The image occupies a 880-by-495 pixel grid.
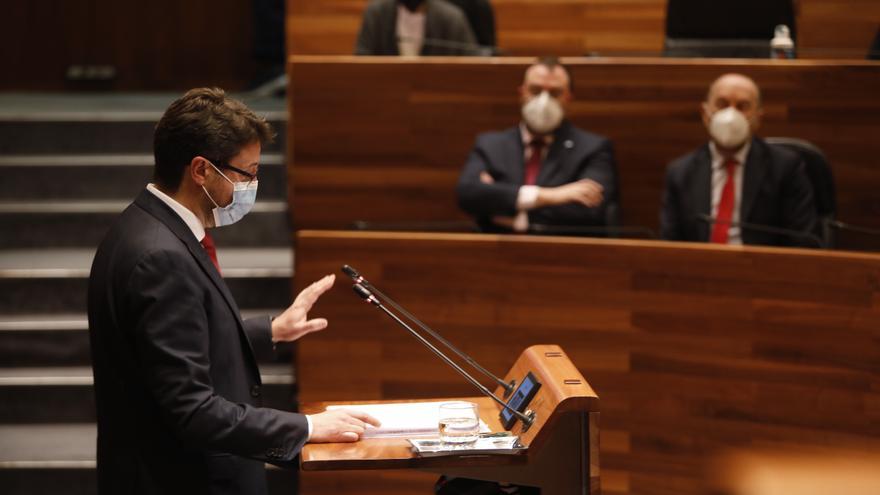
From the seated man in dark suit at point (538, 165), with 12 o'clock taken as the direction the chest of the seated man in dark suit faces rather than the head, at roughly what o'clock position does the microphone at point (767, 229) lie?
The microphone is roughly at 10 o'clock from the seated man in dark suit.

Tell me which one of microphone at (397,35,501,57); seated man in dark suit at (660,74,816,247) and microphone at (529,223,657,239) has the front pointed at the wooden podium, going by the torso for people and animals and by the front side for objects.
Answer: the seated man in dark suit

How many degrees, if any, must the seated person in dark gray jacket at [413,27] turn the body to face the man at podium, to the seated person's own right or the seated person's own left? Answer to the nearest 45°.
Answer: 0° — they already face them

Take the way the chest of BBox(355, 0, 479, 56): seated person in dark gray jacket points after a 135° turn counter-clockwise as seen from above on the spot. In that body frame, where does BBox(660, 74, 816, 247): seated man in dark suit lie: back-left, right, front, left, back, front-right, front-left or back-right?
right

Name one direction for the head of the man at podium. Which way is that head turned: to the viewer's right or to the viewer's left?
to the viewer's right

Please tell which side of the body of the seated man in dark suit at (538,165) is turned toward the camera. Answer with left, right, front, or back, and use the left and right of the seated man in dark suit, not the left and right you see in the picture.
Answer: front

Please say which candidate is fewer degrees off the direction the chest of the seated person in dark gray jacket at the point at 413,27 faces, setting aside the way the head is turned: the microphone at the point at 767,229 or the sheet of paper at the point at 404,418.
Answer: the sheet of paper

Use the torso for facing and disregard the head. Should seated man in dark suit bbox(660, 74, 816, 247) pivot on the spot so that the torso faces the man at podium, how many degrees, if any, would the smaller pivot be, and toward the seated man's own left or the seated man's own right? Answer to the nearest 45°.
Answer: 0° — they already face them

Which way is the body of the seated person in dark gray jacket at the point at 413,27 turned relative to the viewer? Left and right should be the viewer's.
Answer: facing the viewer
